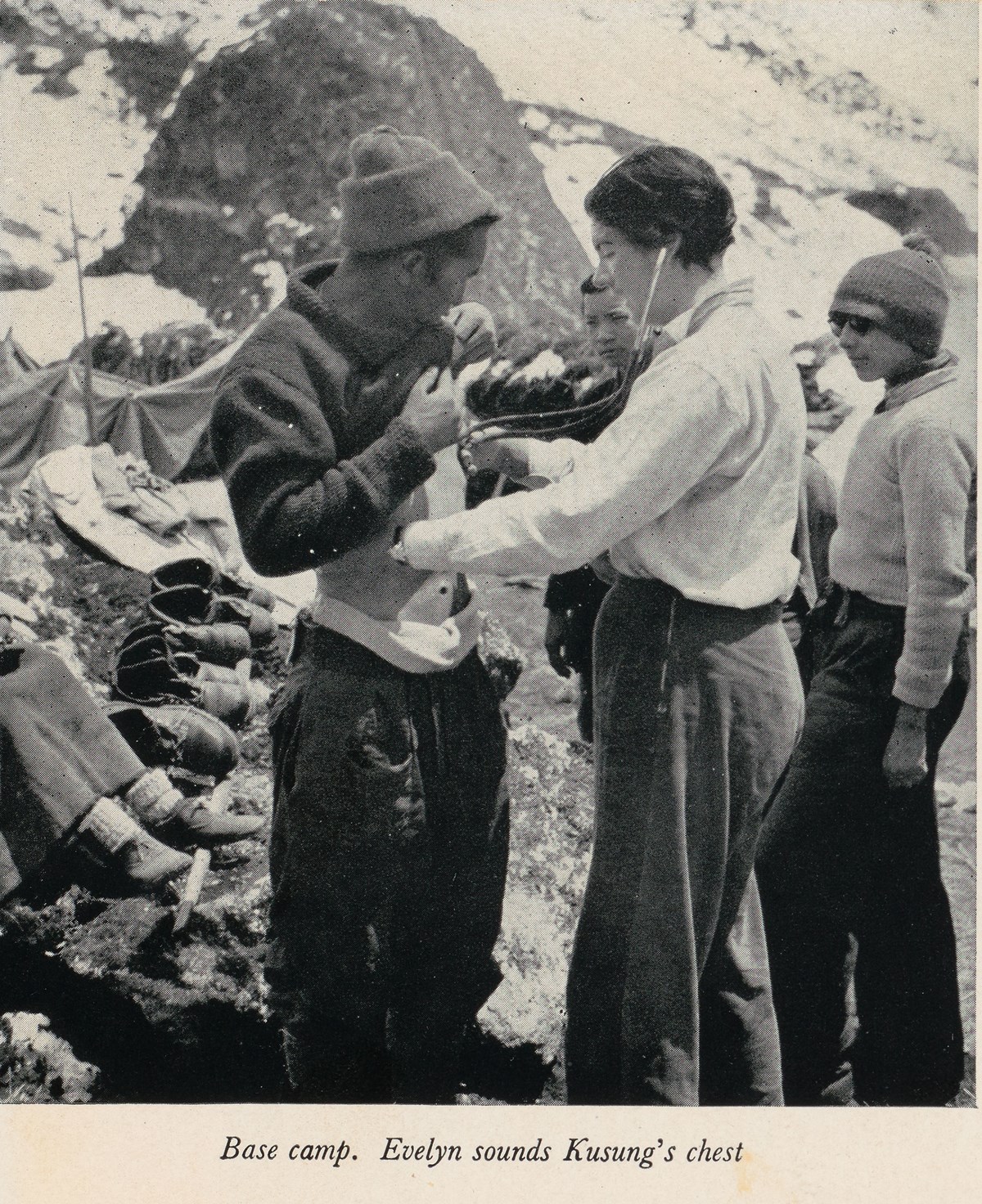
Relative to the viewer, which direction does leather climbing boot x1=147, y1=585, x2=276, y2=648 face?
to the viewer's right
